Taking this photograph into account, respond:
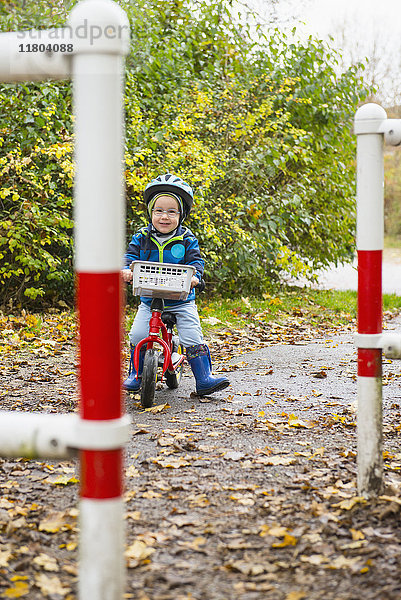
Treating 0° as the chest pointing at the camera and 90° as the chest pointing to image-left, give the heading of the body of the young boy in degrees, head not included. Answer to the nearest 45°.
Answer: approximately 0°

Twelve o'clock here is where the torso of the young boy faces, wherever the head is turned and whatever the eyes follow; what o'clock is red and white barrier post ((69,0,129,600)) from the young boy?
The red and white barrier post is roughly at 12 o'clock from the young boy.

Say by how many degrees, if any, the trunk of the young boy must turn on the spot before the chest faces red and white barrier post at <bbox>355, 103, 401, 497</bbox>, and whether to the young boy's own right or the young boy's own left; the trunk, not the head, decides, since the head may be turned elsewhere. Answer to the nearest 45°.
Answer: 0° — they already face it

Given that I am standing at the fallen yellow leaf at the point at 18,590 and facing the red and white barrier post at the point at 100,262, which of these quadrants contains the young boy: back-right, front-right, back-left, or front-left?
back-left

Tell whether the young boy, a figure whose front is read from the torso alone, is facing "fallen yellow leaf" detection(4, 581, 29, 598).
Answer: yes
